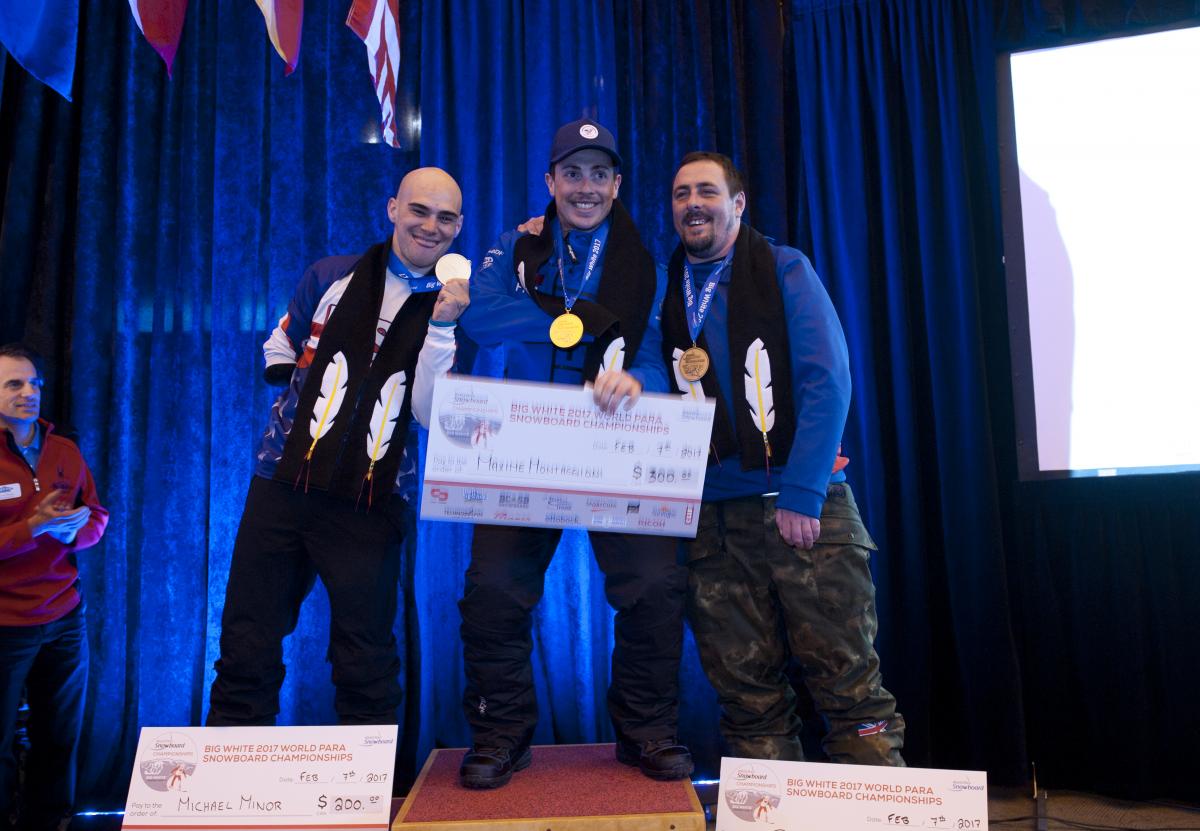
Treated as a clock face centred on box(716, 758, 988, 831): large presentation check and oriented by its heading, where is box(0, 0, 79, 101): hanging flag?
The hanging flag is roughly at 3 o'clock from the large presentation check.

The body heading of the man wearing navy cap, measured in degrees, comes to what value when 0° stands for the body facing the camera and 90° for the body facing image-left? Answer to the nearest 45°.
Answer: approximately 0°

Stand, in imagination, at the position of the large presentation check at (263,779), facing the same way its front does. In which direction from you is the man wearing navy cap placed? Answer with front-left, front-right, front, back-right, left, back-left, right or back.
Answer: left

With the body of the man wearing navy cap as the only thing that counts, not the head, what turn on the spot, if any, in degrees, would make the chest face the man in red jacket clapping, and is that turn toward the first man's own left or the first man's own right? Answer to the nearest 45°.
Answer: approximately 90° to the first man's own right
